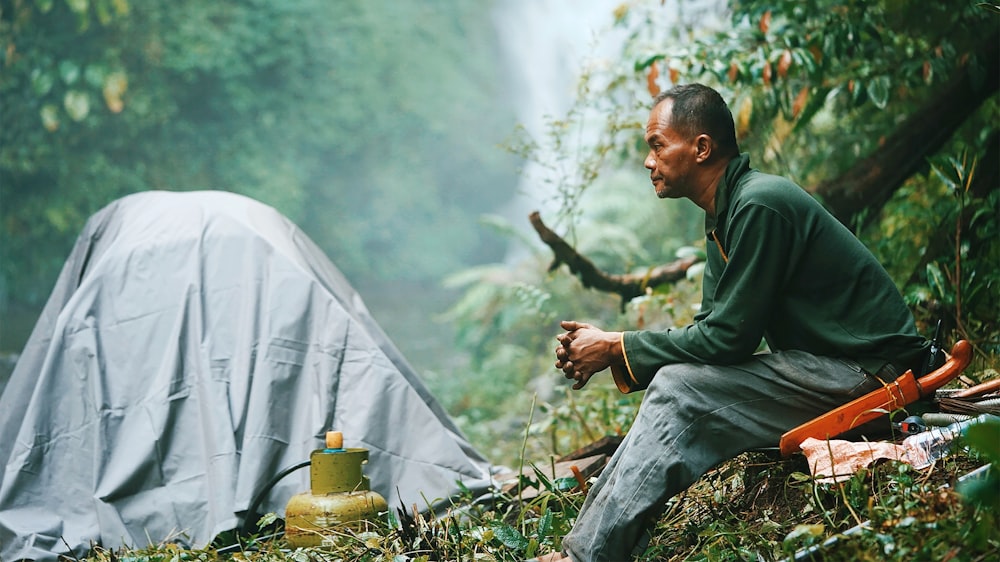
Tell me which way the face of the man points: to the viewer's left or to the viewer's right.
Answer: to the viewer's left

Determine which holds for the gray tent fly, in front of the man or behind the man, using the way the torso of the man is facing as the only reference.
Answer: in front

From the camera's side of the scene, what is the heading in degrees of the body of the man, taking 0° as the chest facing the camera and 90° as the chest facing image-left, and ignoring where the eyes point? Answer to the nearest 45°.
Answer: approximately 90°

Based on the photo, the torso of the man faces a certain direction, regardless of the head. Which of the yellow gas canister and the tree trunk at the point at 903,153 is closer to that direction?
the yellow gas canister

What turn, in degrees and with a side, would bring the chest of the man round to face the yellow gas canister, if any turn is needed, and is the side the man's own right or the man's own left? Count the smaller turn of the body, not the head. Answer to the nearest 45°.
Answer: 0° — they already face it
